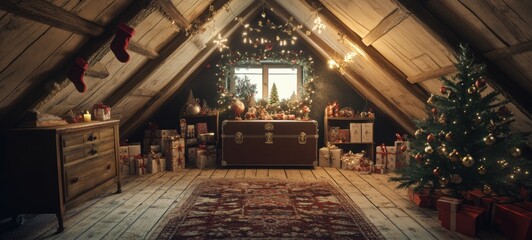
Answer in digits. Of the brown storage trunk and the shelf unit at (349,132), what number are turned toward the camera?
2

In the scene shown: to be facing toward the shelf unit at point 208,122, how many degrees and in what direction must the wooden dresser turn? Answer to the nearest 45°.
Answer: approximately 90° to its left

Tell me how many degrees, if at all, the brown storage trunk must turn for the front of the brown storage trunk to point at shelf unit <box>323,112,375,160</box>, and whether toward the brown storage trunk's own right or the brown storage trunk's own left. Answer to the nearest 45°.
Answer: approximately 135° to the brown storage trunk's own left

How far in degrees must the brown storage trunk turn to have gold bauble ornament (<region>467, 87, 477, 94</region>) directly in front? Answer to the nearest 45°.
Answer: approximately 45° to its left

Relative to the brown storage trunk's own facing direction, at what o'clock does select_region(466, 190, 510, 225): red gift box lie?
The red gift box is roughly at 11 o'clock from the brown storage trunk.

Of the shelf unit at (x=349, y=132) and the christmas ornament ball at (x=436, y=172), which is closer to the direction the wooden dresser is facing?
the christmas ornament ball

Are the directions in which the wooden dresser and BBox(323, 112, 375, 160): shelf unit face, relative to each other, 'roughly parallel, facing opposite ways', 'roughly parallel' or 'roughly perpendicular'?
roughly perpendicular

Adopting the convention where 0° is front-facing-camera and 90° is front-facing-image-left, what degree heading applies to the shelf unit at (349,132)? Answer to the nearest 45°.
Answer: approximately 0°

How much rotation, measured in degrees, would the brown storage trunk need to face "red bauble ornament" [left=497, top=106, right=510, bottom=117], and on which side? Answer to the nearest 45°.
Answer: approximately 45° to its left

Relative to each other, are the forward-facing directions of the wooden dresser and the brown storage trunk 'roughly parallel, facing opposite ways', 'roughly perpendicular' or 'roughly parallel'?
roughly perpendicular
